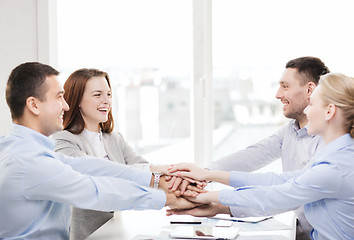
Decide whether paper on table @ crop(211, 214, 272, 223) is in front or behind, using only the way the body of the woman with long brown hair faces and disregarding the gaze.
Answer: in front

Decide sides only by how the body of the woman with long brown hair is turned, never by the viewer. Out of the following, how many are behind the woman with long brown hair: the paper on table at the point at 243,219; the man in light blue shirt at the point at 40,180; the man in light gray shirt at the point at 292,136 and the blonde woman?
0

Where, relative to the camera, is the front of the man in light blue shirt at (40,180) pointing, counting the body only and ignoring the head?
to the viewer's right

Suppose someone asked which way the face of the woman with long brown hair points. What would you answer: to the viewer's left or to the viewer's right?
to the viewer's right

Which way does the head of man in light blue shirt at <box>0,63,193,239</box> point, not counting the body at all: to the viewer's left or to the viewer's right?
to the viewer's right

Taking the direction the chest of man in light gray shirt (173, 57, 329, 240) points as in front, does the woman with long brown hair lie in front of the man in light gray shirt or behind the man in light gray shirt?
in front

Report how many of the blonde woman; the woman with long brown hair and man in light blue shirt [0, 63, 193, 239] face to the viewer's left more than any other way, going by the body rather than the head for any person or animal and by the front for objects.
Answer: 1

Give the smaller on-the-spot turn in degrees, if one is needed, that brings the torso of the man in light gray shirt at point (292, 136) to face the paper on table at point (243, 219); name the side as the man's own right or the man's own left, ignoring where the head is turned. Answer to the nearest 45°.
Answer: approximately 45° to the man's own left

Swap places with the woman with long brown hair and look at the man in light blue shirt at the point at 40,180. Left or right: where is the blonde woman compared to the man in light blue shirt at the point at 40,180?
left

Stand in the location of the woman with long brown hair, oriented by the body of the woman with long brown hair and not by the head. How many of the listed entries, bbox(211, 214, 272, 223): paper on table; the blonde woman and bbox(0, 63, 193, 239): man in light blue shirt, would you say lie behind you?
0

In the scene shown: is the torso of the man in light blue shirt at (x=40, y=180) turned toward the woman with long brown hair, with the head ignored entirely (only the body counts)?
no

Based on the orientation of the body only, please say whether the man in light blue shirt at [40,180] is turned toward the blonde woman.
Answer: yes

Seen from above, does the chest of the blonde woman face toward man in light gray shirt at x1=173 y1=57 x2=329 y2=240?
no

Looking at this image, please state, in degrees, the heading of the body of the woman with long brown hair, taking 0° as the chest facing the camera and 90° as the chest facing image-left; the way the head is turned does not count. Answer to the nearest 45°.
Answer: approximately 315°

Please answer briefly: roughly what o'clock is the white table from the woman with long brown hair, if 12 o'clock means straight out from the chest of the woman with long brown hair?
The white table is roughly at 1 o'clock from the woman with long brown hair.

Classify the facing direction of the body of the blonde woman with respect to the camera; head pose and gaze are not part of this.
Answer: to the viewer's left

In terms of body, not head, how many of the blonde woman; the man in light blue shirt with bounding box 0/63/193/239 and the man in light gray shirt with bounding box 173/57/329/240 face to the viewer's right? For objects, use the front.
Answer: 1

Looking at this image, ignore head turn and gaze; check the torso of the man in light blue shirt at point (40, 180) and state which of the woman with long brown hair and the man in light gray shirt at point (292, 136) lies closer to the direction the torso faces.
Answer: the man in light gray shirt

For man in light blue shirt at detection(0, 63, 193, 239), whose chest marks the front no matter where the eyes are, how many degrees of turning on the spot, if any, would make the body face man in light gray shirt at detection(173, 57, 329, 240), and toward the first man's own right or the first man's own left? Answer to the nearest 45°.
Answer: approximately 45° to the first man's own left

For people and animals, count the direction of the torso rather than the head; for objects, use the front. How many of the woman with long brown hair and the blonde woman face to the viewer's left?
1
